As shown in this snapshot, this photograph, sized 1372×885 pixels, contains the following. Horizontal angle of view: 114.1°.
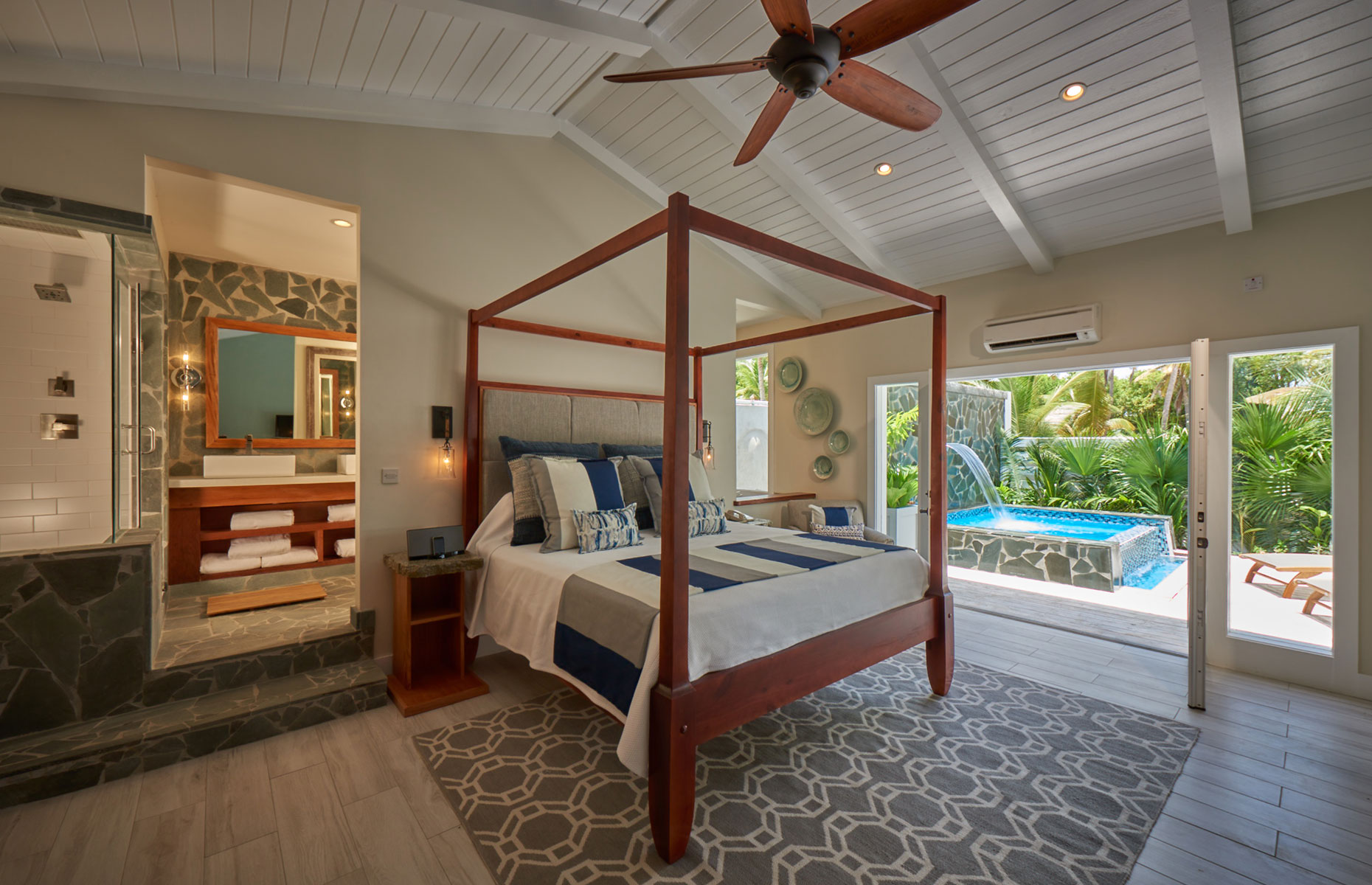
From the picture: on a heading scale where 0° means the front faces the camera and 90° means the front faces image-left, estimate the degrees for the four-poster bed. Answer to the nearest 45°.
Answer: approximately 315°

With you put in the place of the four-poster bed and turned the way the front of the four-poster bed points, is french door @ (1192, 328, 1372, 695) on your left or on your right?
on your left

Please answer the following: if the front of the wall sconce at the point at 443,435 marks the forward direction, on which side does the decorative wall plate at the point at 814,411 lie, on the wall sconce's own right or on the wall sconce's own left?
on the wall sconce's own left

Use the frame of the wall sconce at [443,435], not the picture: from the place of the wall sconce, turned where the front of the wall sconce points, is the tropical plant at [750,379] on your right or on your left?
on your left

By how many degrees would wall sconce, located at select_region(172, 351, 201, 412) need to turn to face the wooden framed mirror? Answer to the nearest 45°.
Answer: approximately 90° to its left

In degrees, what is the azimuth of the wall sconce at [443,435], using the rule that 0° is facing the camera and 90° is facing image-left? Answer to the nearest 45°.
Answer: approximately 315°

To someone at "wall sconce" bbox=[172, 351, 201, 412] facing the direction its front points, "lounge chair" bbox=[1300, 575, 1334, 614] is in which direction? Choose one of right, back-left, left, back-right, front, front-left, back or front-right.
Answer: front-left

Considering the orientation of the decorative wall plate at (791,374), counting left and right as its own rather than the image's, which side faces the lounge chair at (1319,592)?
left
